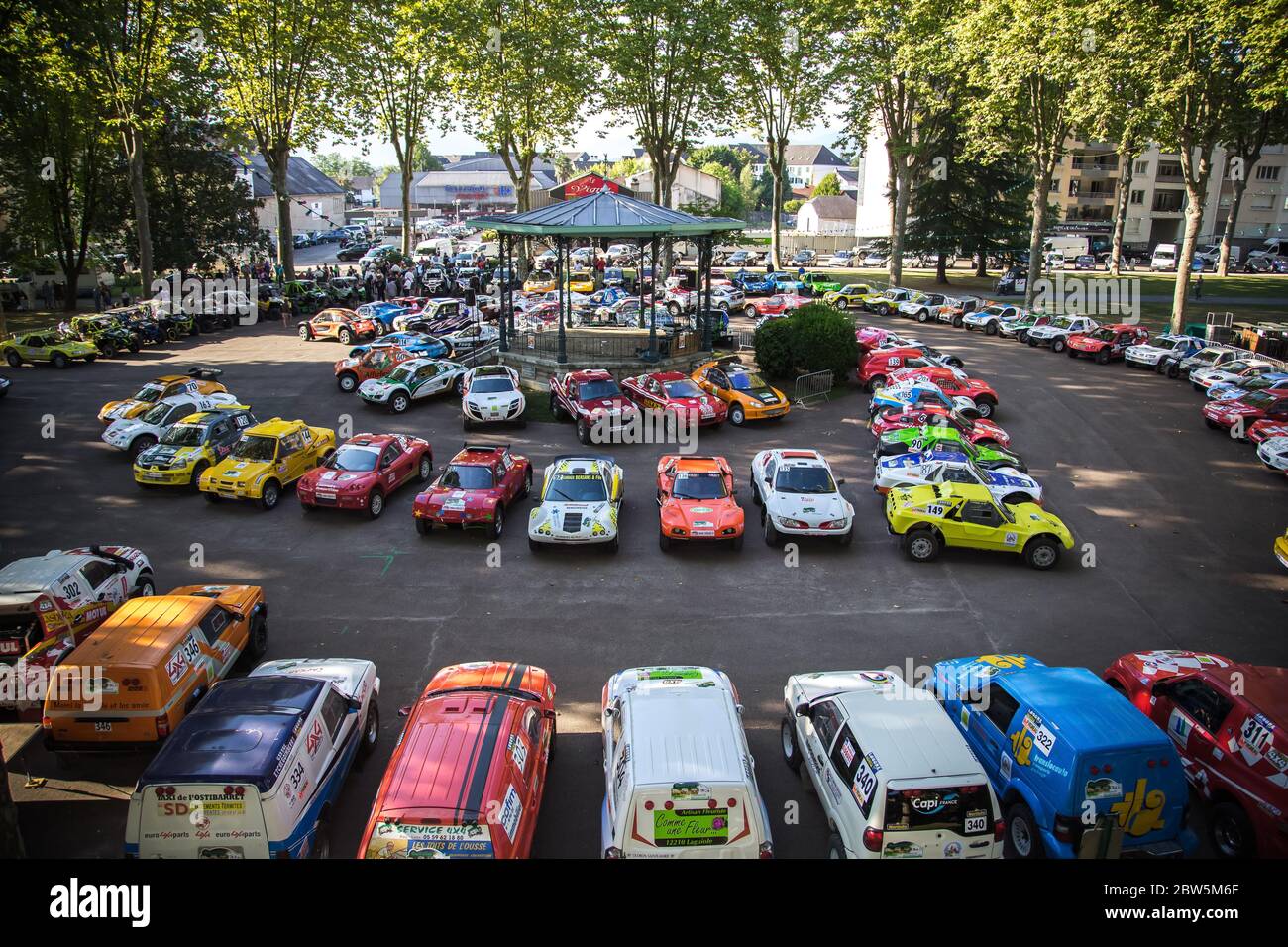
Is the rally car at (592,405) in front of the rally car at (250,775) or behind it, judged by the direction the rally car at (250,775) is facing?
in front

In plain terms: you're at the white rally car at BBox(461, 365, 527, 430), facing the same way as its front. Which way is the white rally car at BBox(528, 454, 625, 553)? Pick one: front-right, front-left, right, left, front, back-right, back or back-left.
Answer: front

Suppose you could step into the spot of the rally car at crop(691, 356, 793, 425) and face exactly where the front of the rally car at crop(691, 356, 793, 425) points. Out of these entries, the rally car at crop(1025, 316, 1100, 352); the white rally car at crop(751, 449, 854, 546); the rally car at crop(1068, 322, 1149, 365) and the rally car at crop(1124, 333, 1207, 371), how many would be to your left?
3

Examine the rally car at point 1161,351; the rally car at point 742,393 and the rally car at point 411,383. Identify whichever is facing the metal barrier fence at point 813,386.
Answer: the rally car at point 1161,351

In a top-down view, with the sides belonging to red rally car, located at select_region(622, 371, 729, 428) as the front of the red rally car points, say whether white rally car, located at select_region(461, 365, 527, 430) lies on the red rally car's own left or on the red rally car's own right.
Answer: on the red rally car's own right

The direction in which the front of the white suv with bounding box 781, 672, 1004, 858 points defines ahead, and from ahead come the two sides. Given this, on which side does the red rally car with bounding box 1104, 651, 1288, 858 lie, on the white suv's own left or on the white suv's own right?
on the white suv's own right

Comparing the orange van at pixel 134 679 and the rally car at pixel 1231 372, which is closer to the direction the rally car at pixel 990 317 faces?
the orange van

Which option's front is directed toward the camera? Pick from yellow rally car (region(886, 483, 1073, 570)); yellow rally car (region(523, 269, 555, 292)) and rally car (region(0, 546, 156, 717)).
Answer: yellow rally car (region(523, 269, 555, 292))

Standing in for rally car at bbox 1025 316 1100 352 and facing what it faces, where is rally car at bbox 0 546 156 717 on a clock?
rally car at bbox 0 546 156 717 is roughly at 11 o'clock from rally car at bbox 1025 316 1100 352.

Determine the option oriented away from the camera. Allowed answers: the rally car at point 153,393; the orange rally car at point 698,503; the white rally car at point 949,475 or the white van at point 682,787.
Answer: the white van

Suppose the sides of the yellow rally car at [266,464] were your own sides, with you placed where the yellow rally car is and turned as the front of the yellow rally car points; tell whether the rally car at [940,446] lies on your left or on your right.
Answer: on your left

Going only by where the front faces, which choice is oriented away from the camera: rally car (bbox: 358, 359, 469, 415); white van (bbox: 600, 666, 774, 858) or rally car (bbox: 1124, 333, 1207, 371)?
the white van

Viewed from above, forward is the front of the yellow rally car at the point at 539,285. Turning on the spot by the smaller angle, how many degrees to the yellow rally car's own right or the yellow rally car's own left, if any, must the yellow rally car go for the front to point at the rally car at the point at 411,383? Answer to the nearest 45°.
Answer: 0° — it already faces it

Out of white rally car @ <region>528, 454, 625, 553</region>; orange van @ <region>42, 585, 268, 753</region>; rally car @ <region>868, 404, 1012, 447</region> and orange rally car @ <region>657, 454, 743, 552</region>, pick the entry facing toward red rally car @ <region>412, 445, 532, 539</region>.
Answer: the orange van
